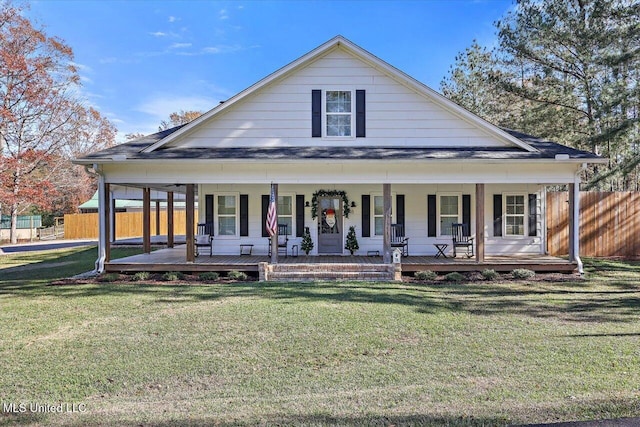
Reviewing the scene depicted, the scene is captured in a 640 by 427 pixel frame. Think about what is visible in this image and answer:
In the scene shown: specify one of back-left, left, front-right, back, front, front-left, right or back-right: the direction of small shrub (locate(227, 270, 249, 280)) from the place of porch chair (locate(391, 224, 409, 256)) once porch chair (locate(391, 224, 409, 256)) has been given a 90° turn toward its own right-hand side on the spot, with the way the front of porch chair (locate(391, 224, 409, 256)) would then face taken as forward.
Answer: front

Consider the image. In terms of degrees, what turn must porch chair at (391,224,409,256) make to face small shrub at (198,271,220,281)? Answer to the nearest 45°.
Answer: approximately 90° to its right

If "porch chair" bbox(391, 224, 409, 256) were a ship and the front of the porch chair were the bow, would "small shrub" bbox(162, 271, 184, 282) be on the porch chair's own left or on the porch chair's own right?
on the porch chair's own right

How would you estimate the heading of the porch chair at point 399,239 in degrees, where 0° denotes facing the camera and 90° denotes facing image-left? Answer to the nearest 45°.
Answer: approximately 315°

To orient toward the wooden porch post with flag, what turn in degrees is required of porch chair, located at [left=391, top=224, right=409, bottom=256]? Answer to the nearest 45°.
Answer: approximately 90° to its right

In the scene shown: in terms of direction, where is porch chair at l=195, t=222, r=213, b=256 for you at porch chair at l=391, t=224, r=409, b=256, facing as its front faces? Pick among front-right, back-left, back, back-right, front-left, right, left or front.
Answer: back-right

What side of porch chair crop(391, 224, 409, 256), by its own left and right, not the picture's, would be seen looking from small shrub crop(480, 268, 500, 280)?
front

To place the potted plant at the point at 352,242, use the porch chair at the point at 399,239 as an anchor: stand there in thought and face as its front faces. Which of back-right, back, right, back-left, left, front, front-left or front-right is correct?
back-right

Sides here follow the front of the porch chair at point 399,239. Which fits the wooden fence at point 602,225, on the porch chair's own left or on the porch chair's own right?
on the porch chair's own left

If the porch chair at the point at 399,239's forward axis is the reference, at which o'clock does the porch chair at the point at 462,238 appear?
the porch chair at the point at 462,238 is roughly at 10 o'clock from the porch chair at the point at 399,239.

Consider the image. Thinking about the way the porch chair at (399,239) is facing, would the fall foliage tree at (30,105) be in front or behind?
behind

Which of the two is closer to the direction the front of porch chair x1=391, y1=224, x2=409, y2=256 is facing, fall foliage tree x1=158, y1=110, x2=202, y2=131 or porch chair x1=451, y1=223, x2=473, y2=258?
the porch chair

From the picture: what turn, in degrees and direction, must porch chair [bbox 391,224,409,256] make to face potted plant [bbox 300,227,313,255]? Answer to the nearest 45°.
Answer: approximately 135° to its right
